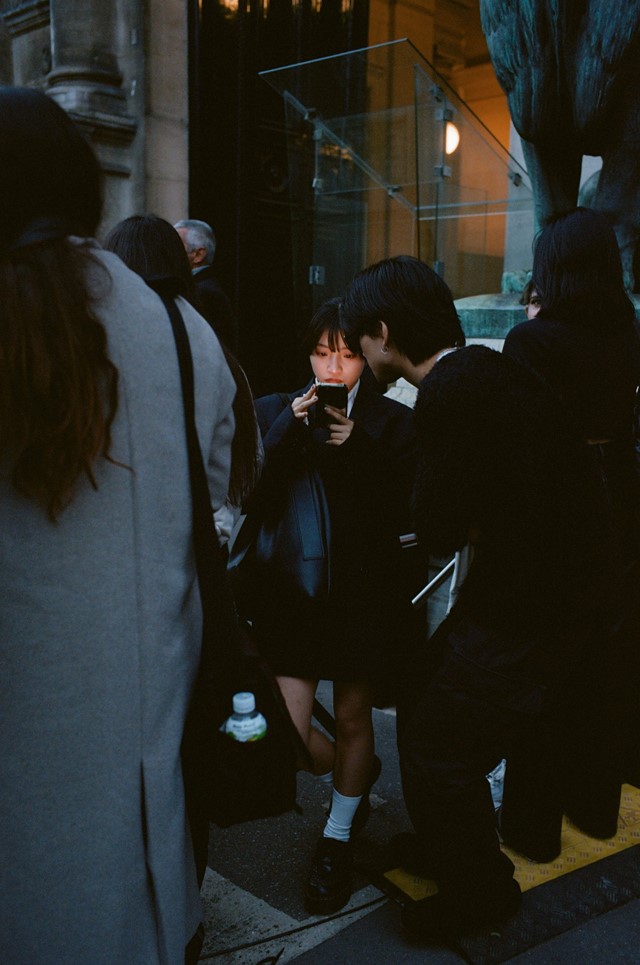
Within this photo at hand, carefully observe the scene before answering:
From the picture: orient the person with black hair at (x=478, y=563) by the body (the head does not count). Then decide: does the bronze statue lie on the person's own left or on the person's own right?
on the person's own right

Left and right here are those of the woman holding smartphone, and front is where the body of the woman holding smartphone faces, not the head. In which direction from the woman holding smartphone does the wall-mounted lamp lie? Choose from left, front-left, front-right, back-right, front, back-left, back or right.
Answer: back

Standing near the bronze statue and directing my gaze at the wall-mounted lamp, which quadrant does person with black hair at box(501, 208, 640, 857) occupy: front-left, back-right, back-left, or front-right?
back-left

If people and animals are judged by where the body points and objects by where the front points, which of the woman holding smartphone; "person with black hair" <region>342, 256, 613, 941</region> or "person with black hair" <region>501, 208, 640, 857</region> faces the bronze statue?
"person with black hair" <region>501, 208, 640, 857</region>

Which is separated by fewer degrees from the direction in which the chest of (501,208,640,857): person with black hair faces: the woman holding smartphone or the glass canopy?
the glass canopy

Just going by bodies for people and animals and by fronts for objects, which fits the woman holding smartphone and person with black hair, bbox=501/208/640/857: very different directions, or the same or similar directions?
very different directions

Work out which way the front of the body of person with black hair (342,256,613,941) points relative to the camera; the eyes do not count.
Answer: to the viewer's left

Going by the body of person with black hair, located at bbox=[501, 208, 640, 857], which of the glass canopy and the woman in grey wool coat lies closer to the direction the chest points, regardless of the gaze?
the glass canopy

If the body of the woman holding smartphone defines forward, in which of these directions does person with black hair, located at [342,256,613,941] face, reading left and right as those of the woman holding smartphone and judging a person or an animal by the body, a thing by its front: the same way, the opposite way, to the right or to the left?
to the right

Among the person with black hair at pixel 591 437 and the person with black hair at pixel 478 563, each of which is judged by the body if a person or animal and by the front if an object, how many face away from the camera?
1

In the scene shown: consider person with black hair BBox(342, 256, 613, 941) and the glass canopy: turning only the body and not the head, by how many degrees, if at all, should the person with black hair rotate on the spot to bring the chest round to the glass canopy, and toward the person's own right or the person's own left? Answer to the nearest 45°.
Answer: approximately 90° to the person's own right

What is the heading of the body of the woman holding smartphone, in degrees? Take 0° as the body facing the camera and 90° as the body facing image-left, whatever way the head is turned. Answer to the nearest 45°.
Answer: approximately 0°

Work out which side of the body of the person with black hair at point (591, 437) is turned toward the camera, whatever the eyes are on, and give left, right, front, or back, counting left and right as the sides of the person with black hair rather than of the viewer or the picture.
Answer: back

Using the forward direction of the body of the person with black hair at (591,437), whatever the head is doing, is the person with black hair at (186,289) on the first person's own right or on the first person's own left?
on the first person's own left

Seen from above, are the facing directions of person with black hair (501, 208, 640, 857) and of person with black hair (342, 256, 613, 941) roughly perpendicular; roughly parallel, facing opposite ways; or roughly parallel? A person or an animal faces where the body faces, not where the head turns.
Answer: roughly perpendicular
